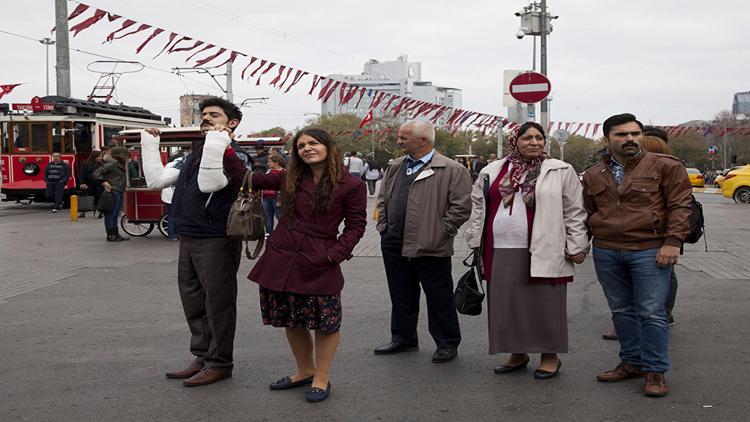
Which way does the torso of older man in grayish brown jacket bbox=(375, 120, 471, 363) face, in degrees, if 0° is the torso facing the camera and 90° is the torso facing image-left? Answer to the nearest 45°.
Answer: approximately 45°

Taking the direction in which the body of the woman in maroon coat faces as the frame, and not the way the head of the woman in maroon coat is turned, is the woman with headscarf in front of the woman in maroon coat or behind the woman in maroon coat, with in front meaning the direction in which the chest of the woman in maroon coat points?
behind

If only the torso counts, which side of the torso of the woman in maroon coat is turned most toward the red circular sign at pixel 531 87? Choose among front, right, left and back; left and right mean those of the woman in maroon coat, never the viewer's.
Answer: back

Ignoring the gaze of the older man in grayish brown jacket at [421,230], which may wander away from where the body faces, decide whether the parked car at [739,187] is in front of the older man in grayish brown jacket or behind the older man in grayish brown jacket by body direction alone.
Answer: behind

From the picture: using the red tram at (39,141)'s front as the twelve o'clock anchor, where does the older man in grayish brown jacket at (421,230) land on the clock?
The older man in grayish brown jacket is roughly at 10 o'clock from the red tram.

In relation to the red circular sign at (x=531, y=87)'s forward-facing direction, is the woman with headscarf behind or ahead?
ahead

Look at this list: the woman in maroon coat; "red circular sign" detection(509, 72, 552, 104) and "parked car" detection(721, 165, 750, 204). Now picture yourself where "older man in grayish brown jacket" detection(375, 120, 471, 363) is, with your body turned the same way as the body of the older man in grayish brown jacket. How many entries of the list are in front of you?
1

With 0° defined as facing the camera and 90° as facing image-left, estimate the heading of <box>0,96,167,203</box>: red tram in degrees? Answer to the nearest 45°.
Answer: approximately 45°
